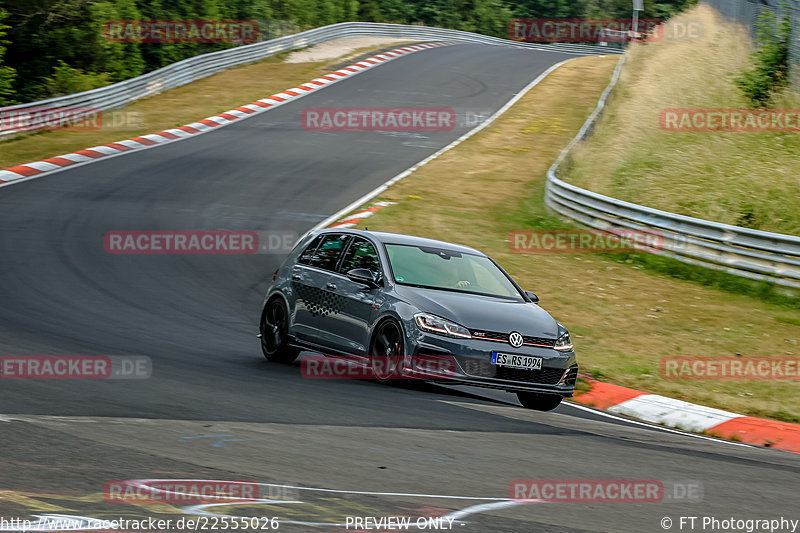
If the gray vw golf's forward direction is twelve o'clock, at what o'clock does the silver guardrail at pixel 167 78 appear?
The silver guardrail is roughly at 7 o'clock from the gray vw golf.

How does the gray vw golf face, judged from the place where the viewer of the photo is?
facing the viewer and to the right of the viewer

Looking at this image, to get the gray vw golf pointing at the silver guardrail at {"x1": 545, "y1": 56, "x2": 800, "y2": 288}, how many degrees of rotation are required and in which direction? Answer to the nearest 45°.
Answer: approximately 90° to its left

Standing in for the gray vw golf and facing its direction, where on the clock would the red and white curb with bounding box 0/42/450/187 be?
The red and white curb is roughly at 7 o'clock from the gray vw golf.

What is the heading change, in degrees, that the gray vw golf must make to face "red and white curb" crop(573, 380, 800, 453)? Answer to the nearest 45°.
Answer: approximately 45° to its left

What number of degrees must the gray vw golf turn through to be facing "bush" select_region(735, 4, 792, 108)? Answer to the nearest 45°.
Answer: approximately 90° to its left
